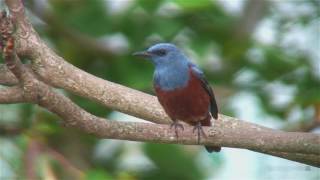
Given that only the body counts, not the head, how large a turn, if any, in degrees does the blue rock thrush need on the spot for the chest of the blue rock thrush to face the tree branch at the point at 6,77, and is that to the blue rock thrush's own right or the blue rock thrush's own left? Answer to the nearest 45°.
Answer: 0° — it already faces it

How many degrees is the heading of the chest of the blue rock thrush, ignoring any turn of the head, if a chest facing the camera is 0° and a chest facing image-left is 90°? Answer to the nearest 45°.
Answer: approximately 45°
